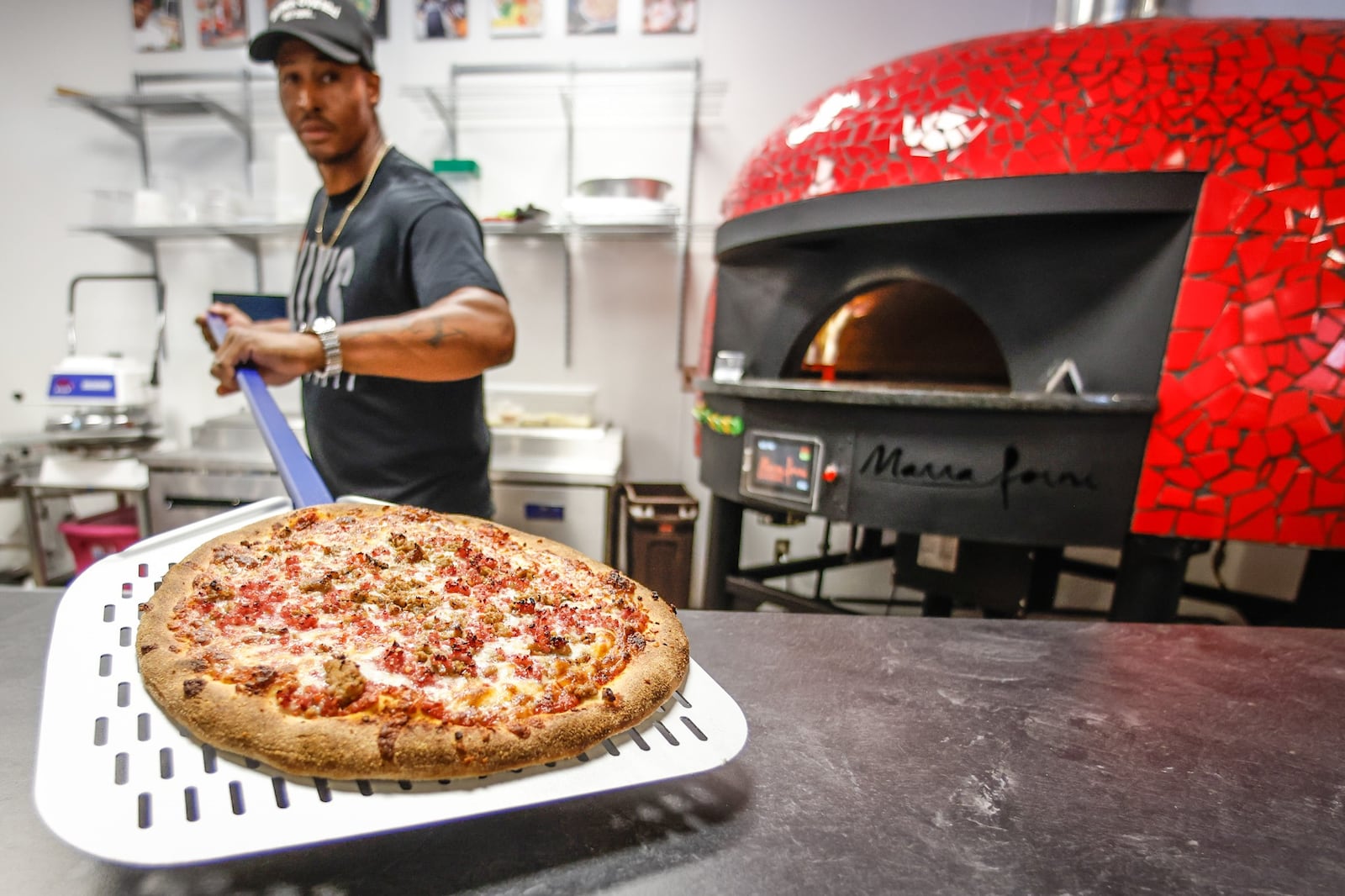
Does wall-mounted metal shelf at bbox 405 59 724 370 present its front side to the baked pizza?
yes

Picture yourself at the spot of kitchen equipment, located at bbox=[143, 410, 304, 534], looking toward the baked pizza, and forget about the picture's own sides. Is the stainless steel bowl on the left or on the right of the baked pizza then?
left

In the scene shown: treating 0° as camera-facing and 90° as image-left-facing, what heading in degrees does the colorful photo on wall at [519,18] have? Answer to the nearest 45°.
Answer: approximately 0°

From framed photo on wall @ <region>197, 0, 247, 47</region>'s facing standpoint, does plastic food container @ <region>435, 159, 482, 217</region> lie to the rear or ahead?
ahead
